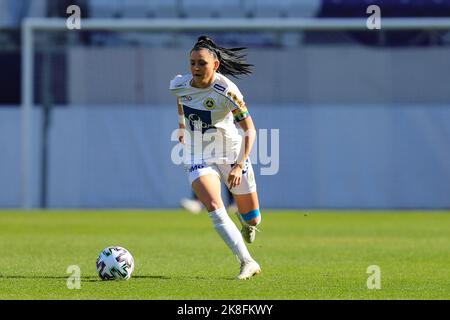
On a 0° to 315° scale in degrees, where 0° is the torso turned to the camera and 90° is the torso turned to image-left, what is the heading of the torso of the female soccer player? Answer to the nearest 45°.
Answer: approximately 45°

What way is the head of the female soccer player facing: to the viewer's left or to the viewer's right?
to the viewer's left
